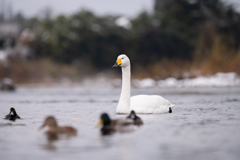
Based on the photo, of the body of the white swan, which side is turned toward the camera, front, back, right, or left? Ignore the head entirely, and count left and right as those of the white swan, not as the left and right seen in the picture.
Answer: left

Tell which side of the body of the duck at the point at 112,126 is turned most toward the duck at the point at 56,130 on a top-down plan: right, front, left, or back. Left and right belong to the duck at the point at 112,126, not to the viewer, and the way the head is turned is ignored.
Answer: front

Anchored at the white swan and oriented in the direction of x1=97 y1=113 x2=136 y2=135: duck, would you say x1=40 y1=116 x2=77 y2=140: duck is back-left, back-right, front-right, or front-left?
front-right

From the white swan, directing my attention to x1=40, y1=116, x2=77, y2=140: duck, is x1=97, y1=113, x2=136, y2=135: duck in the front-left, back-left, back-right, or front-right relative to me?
front-left

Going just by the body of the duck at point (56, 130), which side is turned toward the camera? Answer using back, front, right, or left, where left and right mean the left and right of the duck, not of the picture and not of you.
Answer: left

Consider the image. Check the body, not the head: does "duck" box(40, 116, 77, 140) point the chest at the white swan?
no

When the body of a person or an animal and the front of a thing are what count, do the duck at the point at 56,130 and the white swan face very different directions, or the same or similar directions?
same or similar directions

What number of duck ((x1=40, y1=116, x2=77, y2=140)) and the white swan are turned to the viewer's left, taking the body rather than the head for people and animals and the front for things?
2

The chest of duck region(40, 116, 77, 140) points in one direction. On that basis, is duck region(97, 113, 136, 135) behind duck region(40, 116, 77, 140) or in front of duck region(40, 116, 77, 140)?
behind

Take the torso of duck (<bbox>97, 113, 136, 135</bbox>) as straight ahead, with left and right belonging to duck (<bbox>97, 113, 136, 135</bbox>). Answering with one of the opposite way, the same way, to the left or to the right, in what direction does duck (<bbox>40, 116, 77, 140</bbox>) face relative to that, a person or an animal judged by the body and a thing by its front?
the same way

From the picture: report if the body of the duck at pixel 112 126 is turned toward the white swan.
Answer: no

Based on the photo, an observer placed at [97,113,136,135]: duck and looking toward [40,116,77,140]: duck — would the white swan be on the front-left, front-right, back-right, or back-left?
back-right

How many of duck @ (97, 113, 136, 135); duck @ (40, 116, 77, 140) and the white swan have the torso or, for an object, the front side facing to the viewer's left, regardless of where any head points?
3

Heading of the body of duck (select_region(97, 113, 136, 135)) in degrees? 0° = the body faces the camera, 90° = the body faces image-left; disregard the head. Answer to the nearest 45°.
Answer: approximately 90°

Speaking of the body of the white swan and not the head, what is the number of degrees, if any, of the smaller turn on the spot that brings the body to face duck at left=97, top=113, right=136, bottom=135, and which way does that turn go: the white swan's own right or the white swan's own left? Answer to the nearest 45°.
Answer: approximately 90° to the white swan's own left
